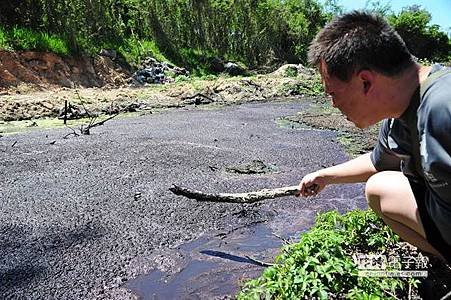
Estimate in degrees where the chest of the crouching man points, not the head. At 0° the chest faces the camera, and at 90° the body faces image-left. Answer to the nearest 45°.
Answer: approximately 90°

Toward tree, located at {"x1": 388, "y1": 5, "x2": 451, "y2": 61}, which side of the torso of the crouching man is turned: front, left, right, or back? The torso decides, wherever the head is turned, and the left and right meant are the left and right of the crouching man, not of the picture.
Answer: right

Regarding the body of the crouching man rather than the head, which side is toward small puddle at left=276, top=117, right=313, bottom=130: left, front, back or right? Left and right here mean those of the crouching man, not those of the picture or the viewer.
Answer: right

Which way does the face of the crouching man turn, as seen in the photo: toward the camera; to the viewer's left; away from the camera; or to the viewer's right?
to the viewer's left

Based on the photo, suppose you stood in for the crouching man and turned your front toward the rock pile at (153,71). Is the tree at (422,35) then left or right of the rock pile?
right

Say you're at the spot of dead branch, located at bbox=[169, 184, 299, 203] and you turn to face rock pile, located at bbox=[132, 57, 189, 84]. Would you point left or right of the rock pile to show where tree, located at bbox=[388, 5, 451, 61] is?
right

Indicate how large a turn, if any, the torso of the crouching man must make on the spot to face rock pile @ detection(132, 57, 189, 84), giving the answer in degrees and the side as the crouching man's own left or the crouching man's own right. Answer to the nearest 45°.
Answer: approximately 45° to the crouching man's own right
